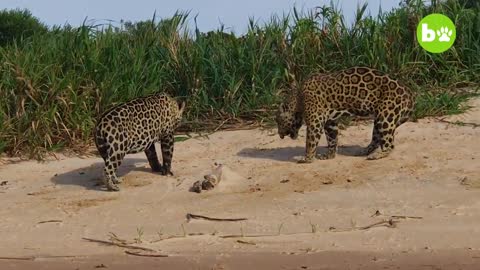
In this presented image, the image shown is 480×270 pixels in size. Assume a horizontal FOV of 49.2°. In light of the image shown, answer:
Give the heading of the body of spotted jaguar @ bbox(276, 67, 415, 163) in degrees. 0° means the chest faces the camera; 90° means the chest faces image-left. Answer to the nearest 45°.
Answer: approximately 90°

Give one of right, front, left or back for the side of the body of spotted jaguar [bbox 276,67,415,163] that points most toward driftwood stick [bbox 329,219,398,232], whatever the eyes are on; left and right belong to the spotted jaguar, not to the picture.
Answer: left

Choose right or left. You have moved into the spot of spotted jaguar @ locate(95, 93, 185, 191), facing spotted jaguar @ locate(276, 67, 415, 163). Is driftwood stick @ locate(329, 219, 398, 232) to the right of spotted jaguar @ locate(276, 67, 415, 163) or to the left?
right

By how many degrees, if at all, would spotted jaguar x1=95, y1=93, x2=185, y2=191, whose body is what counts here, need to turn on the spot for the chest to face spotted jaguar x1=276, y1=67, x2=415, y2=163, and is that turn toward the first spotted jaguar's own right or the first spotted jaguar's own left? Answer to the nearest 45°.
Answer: approximately 45° to the first spotted jaguar's own right

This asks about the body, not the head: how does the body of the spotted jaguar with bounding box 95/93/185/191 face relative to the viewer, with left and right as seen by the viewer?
facing away from the viewer and to the right of the viewer

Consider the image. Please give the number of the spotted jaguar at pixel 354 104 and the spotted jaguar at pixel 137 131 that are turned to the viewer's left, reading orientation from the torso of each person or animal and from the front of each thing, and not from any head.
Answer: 1

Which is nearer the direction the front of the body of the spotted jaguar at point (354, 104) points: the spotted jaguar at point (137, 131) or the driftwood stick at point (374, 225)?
the spotted jaguar
